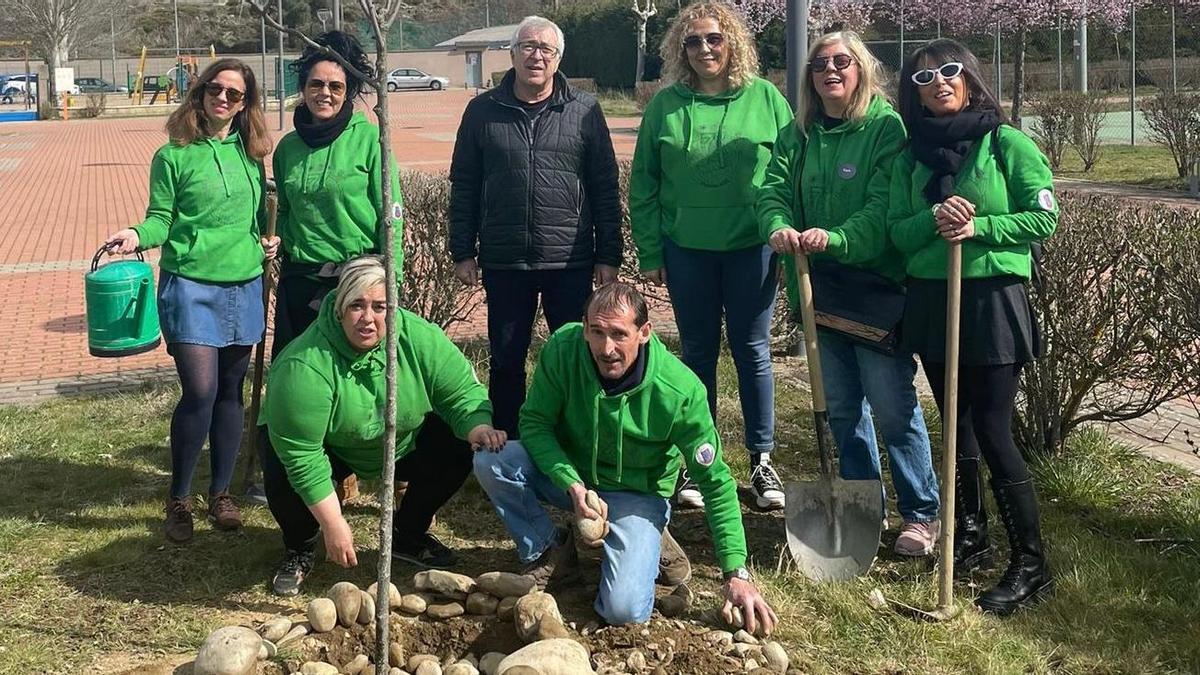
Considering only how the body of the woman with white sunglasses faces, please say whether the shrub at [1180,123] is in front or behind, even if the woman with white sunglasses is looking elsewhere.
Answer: behind

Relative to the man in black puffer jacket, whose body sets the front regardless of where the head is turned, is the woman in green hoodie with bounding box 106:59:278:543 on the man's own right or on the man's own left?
on the man's own right

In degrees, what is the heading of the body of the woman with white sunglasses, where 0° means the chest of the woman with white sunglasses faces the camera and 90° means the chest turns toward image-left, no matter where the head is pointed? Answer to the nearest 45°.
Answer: approximately 45°

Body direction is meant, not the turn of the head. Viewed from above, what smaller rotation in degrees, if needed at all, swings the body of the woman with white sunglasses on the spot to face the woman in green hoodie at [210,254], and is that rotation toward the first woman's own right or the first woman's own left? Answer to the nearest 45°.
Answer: approximately 45° to the first woman's own right

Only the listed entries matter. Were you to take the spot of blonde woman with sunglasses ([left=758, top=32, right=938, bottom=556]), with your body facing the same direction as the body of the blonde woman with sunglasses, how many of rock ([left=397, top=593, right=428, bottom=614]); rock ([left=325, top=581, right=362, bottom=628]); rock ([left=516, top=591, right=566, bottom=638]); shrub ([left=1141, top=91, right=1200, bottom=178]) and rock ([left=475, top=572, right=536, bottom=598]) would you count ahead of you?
4

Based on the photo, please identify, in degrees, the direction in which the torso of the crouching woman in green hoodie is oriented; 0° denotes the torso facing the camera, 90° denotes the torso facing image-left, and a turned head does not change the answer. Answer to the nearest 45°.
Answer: approximately 0°

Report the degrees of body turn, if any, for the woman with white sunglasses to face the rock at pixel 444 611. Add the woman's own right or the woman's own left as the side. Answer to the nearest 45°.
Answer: approximately 45° to the woman's own right
